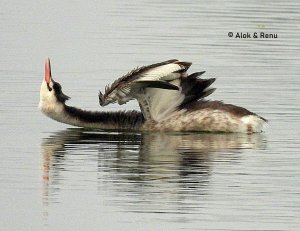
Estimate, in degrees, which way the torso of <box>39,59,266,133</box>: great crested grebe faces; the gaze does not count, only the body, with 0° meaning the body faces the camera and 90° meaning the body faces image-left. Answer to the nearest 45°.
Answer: approximately 90°
